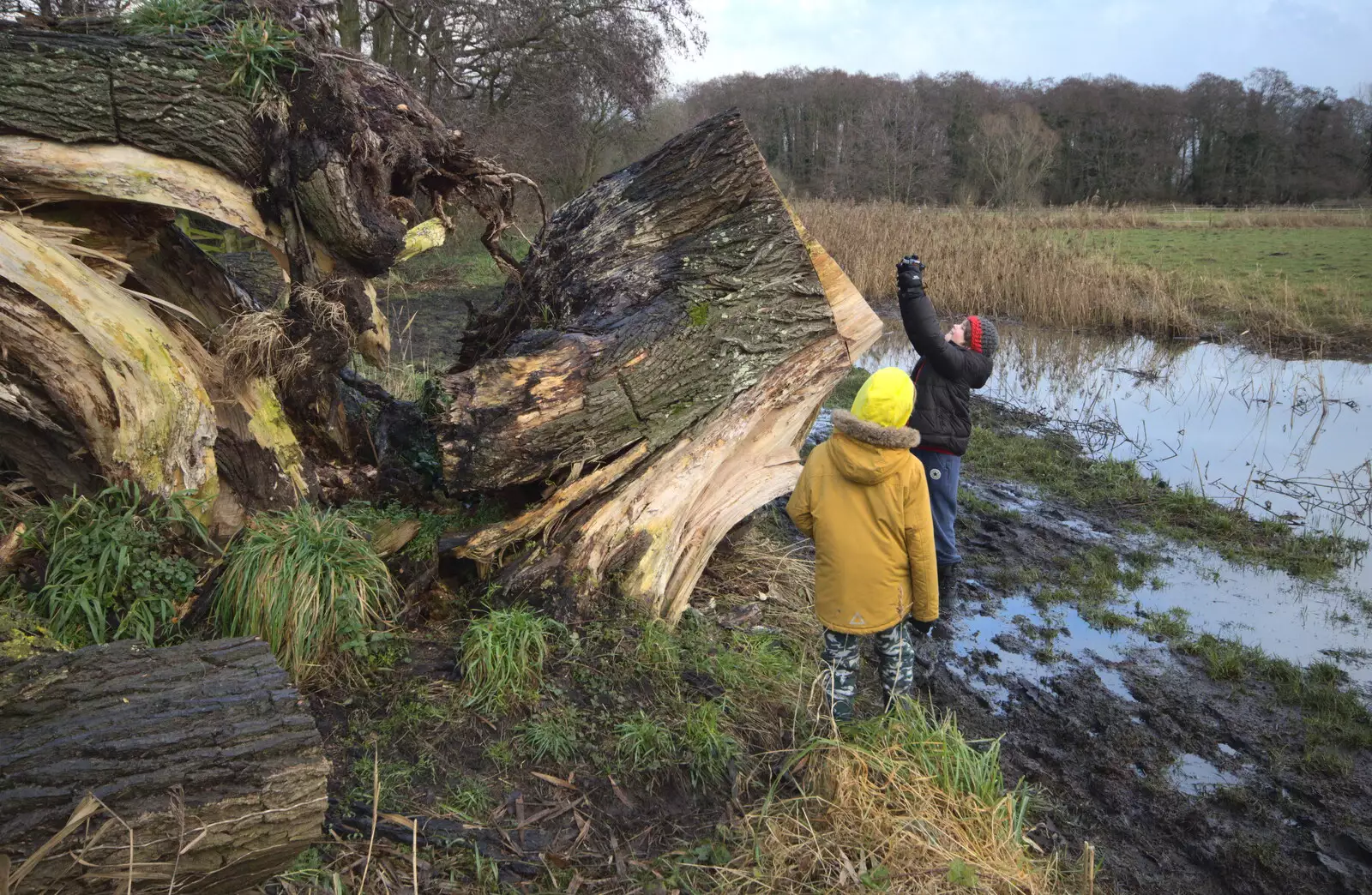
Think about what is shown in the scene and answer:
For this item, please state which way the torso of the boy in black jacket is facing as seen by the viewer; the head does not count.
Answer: to the viewer's left

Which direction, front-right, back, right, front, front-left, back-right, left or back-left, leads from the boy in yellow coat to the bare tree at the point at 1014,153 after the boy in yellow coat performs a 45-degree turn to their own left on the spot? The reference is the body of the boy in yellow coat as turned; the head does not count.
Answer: front-right

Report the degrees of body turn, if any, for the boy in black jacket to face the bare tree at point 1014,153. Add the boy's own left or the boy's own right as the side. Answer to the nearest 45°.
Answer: approximately 90° to the boy's own right

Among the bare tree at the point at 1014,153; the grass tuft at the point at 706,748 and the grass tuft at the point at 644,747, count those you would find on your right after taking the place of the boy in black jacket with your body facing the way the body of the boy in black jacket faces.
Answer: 1

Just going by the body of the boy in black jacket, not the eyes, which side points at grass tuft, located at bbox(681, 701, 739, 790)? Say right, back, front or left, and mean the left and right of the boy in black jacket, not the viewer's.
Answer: left

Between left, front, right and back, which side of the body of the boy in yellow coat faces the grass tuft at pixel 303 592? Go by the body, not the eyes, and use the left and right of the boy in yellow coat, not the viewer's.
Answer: left

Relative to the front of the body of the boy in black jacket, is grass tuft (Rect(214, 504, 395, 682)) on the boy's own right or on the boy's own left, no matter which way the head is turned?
on the boy's own left

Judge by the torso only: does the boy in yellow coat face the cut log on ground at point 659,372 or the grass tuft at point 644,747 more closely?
the cut log on ground

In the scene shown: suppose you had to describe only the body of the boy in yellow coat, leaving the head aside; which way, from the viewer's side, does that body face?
away from the camera

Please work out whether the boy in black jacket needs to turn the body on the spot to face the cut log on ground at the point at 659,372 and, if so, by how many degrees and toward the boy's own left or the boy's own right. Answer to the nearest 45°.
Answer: approximately 45° to the boy's own left

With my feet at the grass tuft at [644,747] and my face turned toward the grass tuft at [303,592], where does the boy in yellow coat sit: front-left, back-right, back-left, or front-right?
back-right

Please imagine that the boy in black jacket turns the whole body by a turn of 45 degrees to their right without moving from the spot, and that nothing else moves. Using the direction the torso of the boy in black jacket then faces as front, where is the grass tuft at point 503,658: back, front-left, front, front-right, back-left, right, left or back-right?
left

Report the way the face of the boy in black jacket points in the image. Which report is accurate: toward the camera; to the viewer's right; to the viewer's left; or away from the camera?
to the viewer's left

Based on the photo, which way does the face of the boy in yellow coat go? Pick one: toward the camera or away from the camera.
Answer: away from the camera

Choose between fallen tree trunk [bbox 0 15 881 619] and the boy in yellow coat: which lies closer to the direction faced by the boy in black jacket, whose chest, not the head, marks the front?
the fallen tree trunk

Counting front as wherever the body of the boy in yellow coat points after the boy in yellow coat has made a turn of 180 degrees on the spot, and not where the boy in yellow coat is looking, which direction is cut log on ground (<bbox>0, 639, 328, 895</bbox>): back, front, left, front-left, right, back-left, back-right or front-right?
front-right

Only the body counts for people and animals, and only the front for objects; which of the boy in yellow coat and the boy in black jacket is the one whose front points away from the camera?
the boy in yellow coat

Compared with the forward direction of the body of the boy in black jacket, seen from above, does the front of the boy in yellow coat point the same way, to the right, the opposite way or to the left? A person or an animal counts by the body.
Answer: to the right
